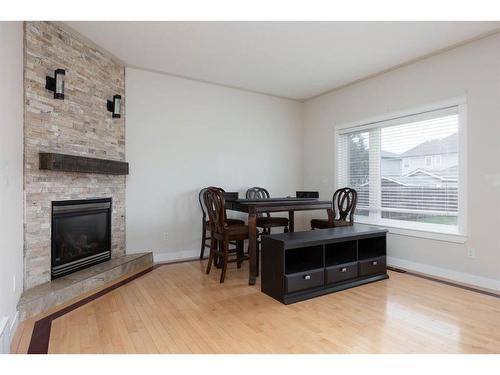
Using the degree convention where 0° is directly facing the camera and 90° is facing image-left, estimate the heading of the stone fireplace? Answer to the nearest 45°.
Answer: approximately 315°

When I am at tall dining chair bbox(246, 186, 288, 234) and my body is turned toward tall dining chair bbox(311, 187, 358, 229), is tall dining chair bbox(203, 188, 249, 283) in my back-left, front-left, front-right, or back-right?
back-right

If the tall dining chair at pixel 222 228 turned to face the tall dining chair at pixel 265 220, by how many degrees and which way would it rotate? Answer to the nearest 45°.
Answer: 0° — it already faces it

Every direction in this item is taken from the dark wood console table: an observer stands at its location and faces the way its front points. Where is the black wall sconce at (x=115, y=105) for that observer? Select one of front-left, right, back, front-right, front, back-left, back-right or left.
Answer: back-right

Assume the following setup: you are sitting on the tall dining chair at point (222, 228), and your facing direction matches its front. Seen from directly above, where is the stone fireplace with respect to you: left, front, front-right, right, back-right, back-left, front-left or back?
back-left

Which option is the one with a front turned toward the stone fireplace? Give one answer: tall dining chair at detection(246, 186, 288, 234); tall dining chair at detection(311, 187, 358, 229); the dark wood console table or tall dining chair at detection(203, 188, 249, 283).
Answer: tall dining chair at detection(311, 187, 358, 229)

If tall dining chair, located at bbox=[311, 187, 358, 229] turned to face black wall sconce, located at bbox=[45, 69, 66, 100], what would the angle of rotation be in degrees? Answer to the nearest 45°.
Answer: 0° — it already faces it

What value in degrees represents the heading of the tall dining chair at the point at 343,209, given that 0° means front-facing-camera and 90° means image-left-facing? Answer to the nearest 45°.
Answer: approximately 45°

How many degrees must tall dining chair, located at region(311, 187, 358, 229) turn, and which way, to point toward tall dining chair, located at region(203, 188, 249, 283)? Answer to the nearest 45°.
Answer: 0° — it already faces it

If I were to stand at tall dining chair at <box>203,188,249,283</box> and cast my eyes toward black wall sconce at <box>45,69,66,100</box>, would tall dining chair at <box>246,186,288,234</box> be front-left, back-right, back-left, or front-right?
back-right

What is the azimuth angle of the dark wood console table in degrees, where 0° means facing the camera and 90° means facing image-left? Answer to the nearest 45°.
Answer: approximately 315°

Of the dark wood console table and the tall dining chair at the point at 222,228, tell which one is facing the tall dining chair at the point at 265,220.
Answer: the tall dining chair at the point at 222,228

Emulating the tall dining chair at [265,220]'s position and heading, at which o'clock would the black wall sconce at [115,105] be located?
The black wall sconce is roughly at 4 o'clock from the tall dining chair.

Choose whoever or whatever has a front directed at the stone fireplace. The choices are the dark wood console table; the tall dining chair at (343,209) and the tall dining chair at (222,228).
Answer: the tall dining chair at (343,209)

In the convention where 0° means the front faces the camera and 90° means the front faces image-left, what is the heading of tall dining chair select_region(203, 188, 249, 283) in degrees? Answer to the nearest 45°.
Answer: approximately 225°

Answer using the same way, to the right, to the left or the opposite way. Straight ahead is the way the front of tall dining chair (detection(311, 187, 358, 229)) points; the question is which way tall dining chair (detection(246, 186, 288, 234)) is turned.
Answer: to the left

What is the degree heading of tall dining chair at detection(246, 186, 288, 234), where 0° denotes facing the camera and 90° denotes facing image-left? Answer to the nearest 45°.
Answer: approximately 315°
